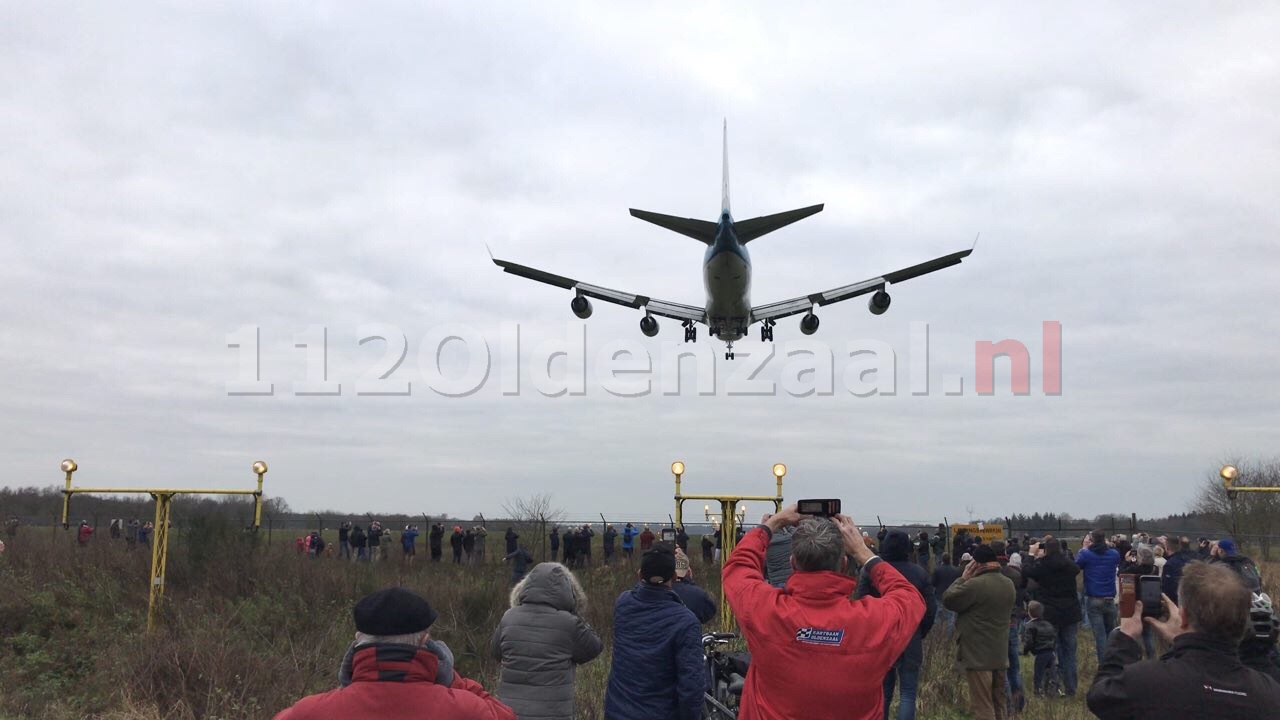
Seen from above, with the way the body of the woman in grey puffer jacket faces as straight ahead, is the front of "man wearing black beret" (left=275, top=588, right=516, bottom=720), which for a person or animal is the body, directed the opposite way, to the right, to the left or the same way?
the same way

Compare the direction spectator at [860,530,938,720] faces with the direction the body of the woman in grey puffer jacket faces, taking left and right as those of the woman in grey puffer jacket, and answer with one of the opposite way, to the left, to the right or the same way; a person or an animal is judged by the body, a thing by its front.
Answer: the same way

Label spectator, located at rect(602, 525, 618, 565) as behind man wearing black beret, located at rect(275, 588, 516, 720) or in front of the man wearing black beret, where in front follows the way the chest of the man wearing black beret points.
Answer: in front

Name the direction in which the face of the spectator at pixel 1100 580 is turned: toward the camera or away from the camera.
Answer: away from the camera

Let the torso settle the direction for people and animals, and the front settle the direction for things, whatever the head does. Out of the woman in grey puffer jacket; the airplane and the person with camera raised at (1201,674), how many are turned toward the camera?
0

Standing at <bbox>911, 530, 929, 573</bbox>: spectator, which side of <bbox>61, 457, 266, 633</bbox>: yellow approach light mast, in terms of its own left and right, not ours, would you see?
left

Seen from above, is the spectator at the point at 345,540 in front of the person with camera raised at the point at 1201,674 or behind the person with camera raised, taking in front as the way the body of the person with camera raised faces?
in front

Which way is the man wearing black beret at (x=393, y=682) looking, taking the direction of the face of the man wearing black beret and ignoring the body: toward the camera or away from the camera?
away from the camera

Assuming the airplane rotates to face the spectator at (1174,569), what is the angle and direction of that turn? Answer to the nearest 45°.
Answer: approximately 180°

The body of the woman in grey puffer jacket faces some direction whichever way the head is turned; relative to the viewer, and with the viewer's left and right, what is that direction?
facing away from the viewer

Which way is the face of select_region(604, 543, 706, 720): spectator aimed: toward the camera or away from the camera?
away from the camera

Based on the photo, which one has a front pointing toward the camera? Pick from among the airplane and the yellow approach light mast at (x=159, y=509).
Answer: the yellow approach light mast

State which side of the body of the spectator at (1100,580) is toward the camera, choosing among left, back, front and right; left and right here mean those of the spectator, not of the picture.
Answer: back

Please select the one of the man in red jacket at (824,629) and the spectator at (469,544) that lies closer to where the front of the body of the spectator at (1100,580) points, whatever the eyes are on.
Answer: the spectator

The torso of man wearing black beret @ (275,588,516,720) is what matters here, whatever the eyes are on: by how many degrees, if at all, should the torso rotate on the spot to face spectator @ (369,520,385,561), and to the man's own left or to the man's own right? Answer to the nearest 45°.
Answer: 0° — they already face them

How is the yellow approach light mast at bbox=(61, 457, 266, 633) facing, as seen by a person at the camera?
facing the viewer

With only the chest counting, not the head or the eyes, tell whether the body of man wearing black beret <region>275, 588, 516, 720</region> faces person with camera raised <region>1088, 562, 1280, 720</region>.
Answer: no
